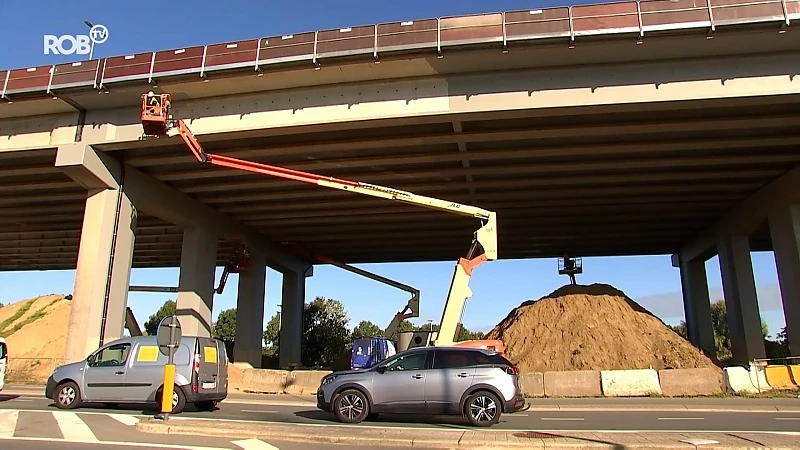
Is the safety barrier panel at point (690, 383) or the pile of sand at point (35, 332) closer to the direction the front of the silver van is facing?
the pile of sand

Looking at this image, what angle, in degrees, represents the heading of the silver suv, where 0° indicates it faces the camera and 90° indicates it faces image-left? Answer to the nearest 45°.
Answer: approximately 90°

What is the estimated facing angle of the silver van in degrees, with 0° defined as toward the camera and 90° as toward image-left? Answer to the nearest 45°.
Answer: approximately 135°

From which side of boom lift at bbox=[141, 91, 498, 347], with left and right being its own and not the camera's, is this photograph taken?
left

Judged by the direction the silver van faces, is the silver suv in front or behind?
behind
